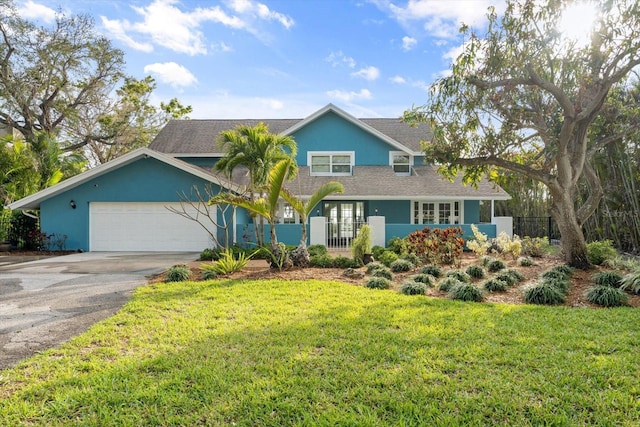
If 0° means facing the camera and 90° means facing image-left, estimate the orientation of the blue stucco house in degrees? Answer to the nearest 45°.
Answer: approximately 0°

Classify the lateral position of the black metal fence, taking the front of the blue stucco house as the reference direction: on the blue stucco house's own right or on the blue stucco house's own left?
on the blue stucco house's own left

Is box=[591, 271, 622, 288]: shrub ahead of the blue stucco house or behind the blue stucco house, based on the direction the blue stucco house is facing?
ahead

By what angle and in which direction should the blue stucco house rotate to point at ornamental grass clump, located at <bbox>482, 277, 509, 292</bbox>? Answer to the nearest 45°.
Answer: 0° — it already faces it

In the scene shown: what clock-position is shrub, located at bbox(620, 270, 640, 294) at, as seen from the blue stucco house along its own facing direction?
The shrub is roughly at 11 o'clock from the blue stucco house.

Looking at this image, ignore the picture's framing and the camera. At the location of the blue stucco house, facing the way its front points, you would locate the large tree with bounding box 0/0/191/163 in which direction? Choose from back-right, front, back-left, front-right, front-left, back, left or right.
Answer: back-right

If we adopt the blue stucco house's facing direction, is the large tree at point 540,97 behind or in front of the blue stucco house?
in front

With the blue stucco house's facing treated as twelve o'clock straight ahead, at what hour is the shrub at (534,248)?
The shrub is roughly at 10 o'clock from the blue stucco house.

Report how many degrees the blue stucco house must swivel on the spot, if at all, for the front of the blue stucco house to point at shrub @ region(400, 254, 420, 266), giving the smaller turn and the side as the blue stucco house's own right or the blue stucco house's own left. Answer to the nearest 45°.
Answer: approximately 45° to the blue stucco house's own left

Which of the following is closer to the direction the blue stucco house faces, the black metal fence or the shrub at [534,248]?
the shrub

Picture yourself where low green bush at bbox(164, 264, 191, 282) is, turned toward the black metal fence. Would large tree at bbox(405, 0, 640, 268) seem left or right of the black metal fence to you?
right

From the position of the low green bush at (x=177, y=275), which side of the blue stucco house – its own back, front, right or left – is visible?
front

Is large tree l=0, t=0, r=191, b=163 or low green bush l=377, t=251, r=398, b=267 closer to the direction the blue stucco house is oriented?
the low green bush
